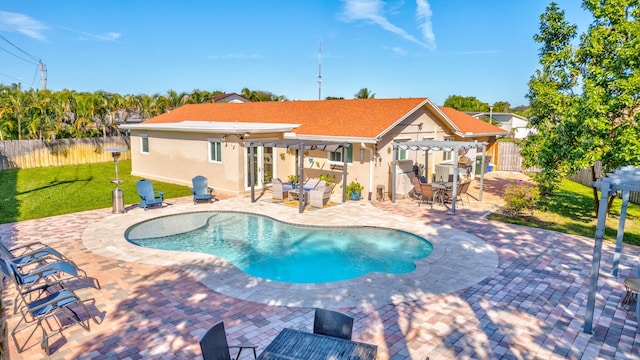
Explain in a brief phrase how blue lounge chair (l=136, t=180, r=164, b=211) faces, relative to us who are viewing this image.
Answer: facing the viewer and to the right of the viewer

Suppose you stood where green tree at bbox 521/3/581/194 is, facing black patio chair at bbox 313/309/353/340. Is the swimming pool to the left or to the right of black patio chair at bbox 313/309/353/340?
right

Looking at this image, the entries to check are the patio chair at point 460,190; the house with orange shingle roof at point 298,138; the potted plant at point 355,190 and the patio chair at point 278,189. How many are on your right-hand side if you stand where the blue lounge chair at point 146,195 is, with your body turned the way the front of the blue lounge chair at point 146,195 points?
0

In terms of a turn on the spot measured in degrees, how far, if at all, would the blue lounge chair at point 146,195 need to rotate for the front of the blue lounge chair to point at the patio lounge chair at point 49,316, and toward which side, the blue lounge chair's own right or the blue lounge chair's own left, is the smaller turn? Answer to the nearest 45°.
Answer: approximately 45° to the blue lounge chair's own right

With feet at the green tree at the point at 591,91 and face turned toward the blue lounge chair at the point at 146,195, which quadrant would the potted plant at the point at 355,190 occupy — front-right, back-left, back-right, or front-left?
front-right

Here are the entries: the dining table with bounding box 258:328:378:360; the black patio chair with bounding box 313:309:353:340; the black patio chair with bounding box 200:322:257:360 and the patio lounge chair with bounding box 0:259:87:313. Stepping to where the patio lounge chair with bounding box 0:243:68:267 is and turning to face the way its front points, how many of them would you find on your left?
0

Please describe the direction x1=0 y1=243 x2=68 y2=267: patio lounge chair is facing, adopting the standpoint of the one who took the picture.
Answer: facing to the right of the viewer

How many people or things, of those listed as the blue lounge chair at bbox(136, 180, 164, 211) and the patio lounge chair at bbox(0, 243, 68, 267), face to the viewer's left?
0

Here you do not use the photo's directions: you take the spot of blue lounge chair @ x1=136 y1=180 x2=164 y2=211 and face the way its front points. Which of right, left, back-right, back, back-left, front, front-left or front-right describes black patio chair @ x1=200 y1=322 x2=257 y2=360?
front-right

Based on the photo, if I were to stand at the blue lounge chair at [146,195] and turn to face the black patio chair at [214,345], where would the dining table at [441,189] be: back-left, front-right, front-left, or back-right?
front-left

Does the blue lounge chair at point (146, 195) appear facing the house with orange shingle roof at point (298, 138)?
no

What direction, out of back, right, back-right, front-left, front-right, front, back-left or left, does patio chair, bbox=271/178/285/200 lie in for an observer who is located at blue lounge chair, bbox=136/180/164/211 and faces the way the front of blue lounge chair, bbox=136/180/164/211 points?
front-left

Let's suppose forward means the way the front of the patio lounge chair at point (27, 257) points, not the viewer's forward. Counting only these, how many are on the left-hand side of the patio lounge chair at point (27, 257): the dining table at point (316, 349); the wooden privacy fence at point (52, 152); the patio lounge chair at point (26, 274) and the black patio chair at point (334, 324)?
1

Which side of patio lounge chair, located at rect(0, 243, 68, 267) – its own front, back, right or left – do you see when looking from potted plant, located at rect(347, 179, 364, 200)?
front

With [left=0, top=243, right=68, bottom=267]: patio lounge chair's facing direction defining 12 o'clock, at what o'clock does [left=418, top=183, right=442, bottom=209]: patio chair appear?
The patio chair is roughly at 12 o'clock from the patio lounge chair.

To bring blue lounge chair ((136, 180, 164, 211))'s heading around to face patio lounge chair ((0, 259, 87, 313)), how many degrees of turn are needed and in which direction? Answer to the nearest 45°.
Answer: approximately 45° to its right

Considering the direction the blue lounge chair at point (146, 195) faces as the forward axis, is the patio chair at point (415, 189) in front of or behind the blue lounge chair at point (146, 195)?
in front
